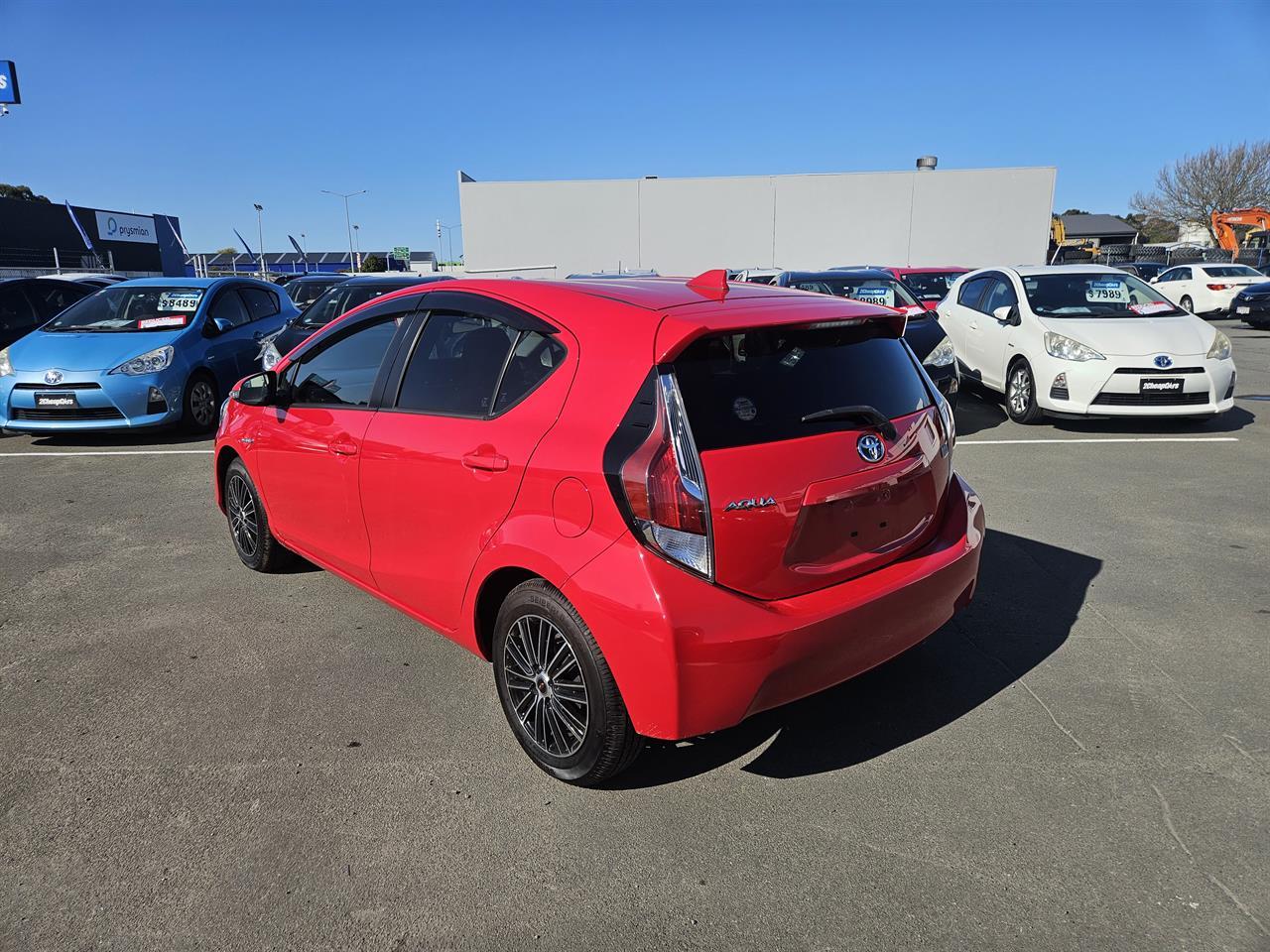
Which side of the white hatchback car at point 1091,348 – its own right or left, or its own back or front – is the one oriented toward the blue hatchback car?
right

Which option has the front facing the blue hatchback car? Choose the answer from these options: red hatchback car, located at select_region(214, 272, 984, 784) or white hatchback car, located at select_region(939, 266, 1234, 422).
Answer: the red hatchback car

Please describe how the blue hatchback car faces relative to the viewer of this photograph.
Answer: facing the viewer and to the left of the viewer

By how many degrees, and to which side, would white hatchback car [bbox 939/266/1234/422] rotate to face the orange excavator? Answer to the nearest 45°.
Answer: approximately 135° to its left

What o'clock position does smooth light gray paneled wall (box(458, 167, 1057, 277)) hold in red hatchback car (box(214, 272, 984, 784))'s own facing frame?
The smooth light gray paneled wall is roughly at 2 o'clock from the red hatchback car.

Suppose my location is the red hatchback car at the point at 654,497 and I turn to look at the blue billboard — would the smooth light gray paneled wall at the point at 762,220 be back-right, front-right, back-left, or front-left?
front-right

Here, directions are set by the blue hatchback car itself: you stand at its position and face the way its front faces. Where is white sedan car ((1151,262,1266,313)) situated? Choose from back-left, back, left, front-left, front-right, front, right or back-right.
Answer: back-left

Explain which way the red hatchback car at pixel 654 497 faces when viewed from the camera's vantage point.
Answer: facing away from the viewer and to the left of the viewer

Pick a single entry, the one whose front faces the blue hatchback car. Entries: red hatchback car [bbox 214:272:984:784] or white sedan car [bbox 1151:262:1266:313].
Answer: the red hatchback car

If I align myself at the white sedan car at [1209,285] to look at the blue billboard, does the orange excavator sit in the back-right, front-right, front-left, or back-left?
back-right
